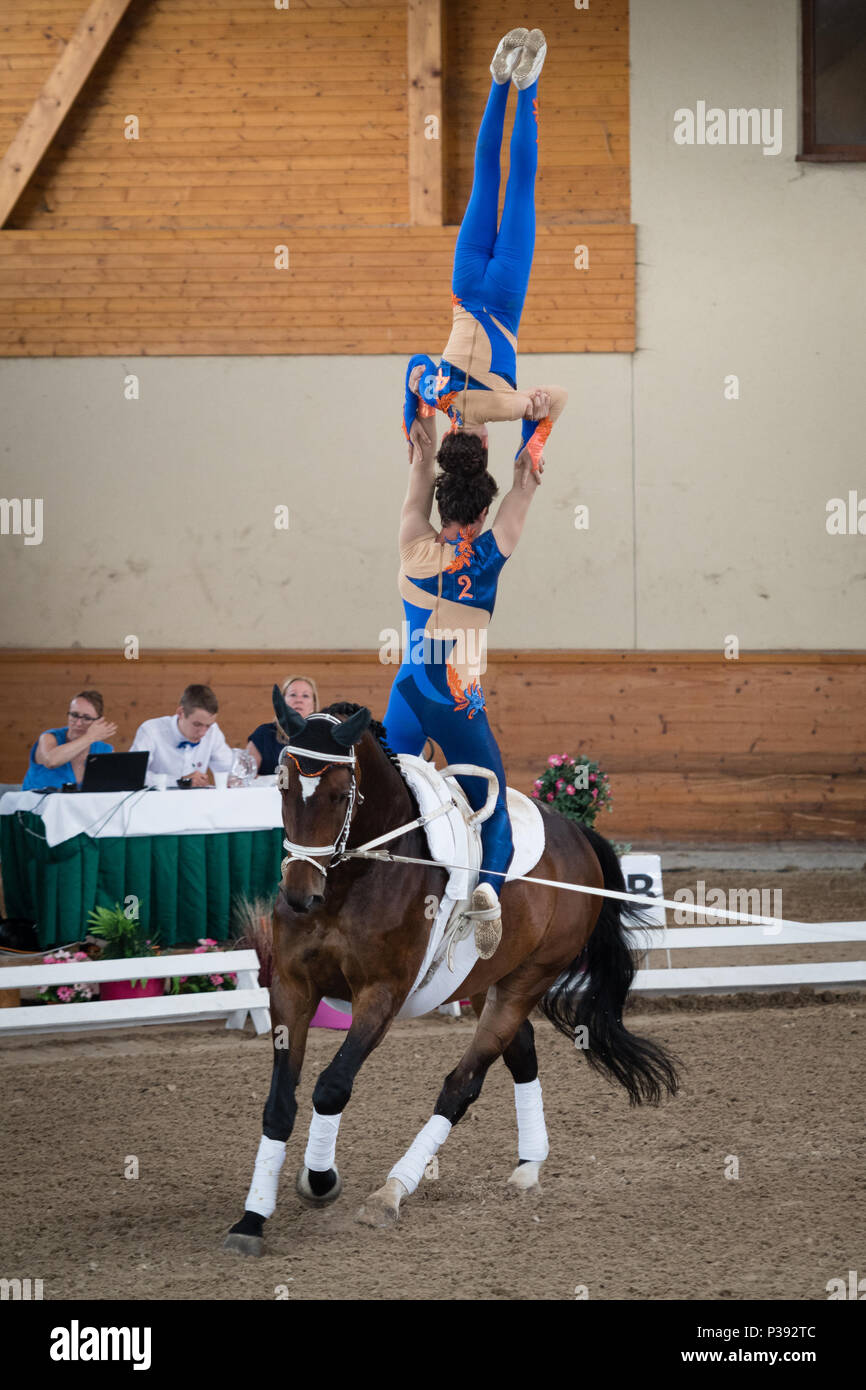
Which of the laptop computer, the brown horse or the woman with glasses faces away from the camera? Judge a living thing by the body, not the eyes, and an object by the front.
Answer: the laptop computer

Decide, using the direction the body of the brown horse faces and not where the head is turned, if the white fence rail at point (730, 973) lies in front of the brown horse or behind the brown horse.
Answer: behind

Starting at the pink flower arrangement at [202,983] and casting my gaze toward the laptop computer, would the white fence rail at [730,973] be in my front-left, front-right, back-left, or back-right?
back-right

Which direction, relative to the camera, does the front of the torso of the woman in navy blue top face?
toward the camera

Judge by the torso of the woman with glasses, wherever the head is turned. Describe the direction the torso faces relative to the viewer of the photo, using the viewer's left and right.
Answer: facing the viewer and to the right of the viewer

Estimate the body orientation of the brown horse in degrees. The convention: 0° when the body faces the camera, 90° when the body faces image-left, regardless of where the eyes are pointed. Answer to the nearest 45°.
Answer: approximately 45°

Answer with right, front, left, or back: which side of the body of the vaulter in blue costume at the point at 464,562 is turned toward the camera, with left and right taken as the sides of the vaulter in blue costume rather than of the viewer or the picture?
back

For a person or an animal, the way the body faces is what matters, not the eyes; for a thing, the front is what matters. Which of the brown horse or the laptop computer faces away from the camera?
the laptop computer

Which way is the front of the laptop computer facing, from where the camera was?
facing away from the viewer

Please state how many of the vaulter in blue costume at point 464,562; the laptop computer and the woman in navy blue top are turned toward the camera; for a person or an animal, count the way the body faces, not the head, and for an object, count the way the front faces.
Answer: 1

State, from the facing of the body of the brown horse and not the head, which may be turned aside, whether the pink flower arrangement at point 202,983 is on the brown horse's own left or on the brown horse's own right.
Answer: on the brown horse's own right

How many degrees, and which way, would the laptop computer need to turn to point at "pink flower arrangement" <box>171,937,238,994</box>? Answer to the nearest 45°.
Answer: approximately 135° to its right
